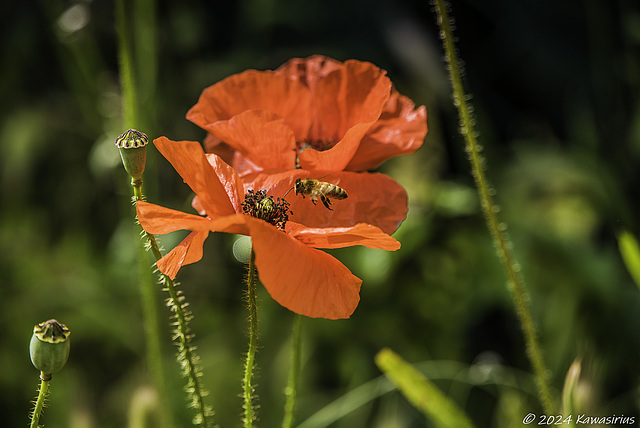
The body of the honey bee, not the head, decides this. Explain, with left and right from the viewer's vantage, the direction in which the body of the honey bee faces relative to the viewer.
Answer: facing to the left of the viewer
